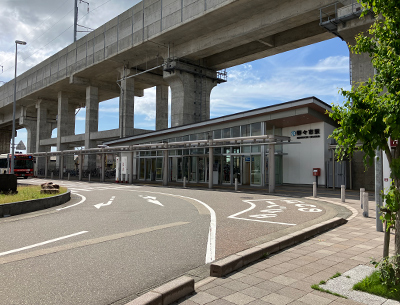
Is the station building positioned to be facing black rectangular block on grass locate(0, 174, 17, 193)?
yes

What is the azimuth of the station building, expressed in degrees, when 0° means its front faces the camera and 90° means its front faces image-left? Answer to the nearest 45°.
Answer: approximately 45°
